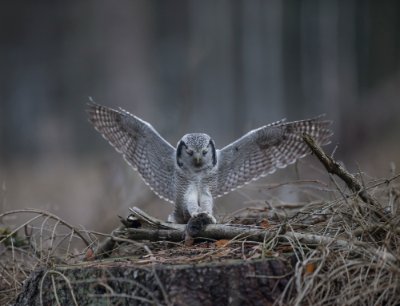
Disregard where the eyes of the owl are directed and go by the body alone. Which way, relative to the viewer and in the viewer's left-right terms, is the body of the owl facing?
facing the viewer
